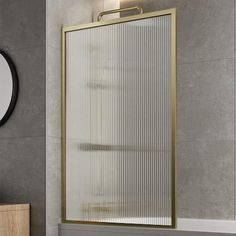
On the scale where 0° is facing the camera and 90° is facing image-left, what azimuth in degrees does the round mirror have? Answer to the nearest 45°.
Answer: approximately 0°
